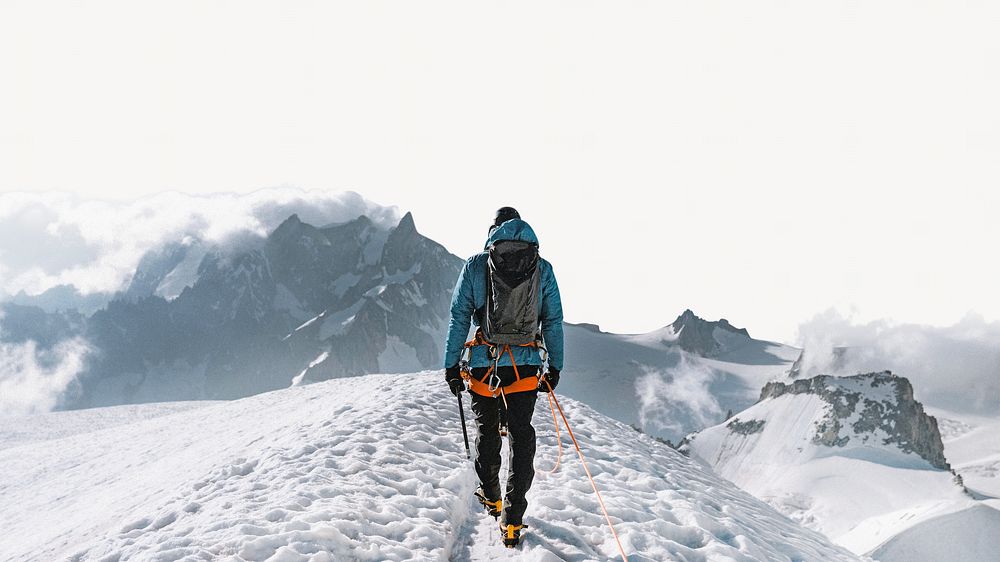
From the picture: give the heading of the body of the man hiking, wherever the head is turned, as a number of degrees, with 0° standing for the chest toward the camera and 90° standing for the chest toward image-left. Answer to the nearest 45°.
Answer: approximately 180°
